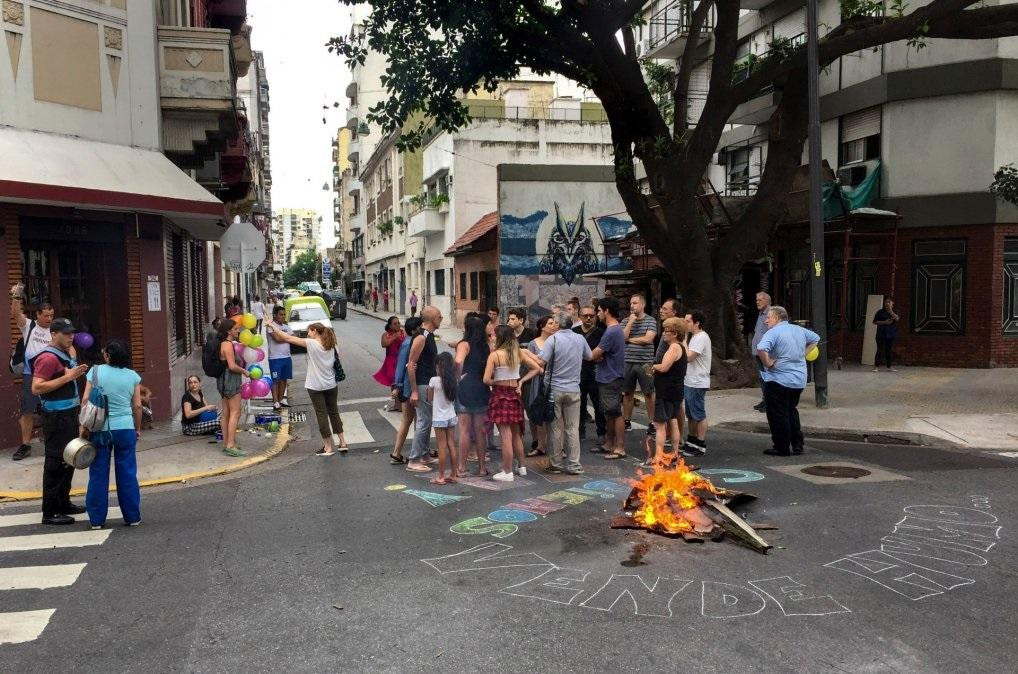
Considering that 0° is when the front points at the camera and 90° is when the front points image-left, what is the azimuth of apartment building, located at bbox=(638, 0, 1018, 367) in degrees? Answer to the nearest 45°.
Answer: approximately 45°

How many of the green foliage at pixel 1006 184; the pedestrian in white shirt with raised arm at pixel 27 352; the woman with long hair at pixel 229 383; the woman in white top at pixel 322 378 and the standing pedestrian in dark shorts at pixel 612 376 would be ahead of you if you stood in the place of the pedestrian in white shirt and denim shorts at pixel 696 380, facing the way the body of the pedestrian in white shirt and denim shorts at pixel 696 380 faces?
4

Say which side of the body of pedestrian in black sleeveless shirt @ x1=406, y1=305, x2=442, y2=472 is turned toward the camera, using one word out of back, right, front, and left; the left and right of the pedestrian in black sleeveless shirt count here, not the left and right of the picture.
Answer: right

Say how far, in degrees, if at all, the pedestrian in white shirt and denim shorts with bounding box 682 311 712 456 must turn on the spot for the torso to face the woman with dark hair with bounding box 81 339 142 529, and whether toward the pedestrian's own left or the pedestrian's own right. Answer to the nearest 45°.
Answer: approximately 45° to the pedestrian's own left

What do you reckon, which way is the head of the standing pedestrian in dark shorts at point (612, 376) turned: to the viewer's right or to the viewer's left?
to the viewer's left

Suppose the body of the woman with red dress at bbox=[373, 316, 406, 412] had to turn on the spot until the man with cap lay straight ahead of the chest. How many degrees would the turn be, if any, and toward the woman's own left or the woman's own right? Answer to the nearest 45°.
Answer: approximately 90° to the woman's own right

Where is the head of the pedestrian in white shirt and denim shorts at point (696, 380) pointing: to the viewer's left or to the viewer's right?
to the viewer's left

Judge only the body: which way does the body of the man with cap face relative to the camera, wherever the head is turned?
to the viewer's right

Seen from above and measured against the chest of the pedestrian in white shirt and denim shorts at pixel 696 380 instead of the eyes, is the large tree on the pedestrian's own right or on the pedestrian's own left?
on the pedestrian's own right
